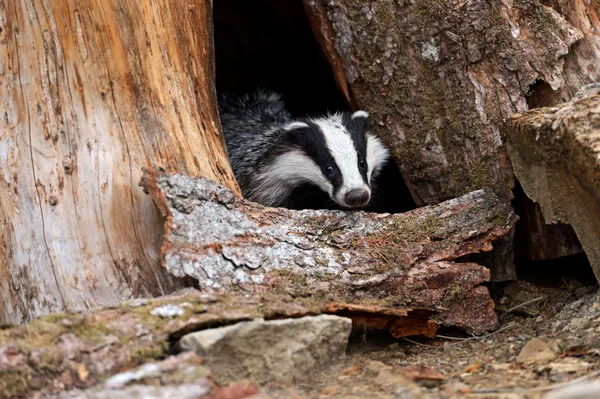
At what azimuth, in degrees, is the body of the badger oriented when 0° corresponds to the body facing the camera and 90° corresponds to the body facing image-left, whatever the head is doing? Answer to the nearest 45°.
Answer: approximately 315°

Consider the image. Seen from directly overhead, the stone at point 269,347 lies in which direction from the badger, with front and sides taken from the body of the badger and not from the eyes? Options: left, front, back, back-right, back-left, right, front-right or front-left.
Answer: front-right

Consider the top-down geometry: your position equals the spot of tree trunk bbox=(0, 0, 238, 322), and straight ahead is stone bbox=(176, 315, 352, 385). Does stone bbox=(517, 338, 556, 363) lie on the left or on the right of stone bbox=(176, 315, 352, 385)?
left

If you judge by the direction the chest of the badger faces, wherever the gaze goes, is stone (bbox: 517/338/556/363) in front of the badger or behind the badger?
in front

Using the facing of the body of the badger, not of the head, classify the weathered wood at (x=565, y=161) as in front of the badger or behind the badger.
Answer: in front

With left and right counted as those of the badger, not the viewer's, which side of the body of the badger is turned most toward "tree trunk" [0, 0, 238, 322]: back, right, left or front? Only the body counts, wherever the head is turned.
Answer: right

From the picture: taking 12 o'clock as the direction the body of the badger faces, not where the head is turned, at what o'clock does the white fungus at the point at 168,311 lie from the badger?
The white fungus is roughly at 2 o'clock from the badger.
